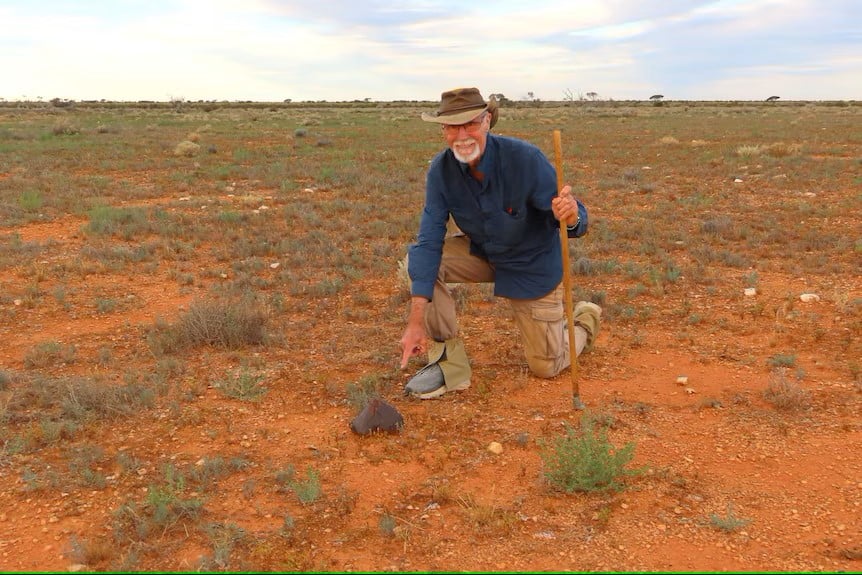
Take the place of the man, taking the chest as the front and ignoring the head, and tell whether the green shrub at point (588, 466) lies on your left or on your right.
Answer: on your left

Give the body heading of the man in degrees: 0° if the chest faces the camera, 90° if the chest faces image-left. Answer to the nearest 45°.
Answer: approximately 45°
